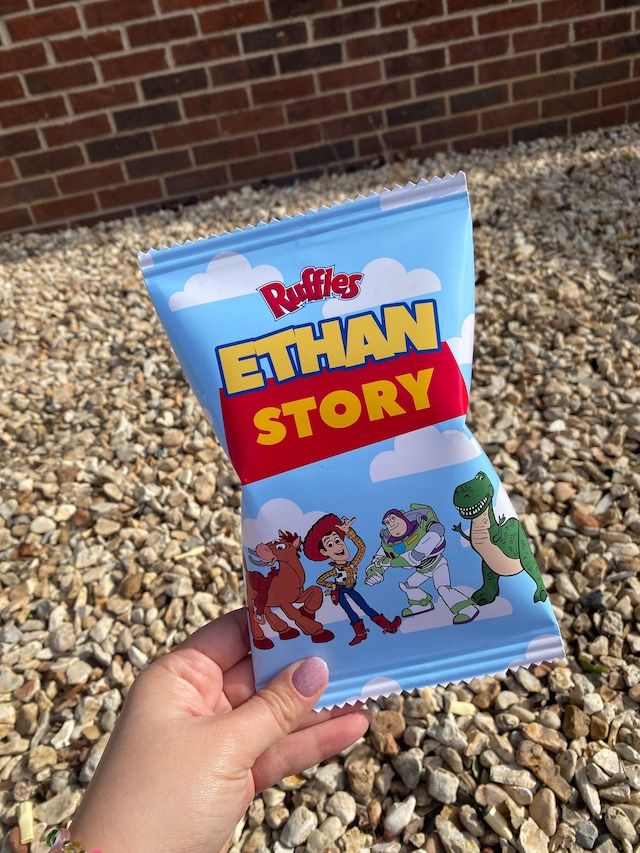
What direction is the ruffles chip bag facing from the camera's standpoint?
toward the camera
